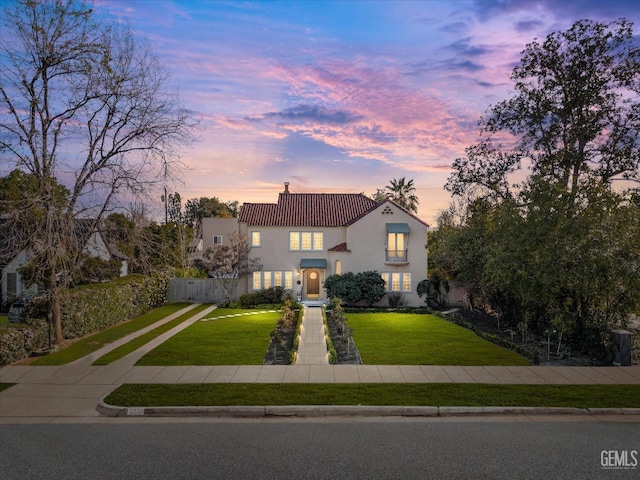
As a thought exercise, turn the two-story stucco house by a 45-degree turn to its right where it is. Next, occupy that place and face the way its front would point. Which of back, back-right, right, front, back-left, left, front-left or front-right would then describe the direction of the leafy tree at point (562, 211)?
left

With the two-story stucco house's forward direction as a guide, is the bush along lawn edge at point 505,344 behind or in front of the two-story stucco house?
in front

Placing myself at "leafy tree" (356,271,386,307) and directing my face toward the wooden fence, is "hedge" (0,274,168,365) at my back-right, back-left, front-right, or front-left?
front-left

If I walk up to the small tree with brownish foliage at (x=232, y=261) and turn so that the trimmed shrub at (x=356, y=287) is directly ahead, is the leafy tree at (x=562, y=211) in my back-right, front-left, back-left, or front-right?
front-right

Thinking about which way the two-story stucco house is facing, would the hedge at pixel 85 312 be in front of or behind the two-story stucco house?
in front

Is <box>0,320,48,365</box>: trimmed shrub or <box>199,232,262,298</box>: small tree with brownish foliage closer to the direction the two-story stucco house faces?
the trimmed shrub

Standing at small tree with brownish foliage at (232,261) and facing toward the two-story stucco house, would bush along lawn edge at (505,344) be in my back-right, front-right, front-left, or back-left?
front-right

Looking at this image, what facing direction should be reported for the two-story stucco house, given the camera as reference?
facing the viewer

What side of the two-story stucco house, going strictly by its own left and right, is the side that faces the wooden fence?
right
